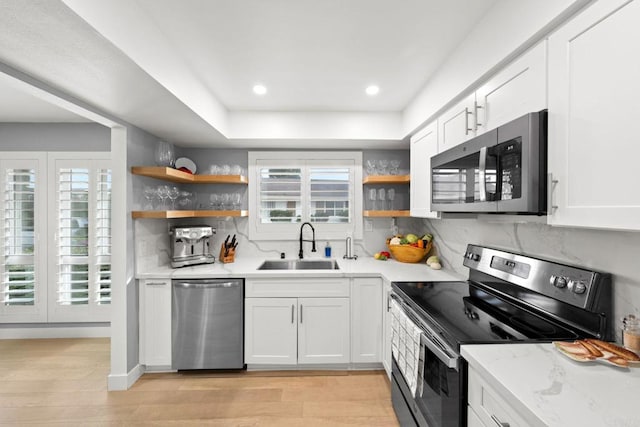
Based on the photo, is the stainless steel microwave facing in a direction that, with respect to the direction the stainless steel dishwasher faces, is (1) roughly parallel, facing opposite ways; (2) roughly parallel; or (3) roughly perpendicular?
roughly perpendicular

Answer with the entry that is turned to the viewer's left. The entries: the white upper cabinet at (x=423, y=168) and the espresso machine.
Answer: the white upper cabinet

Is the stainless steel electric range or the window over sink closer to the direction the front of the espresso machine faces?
the stainless steel electric range

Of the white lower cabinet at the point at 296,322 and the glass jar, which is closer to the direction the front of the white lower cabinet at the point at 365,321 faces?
the glass jar

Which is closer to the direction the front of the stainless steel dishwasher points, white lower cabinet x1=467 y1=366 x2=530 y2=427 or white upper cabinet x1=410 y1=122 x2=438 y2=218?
the white lower cabinet

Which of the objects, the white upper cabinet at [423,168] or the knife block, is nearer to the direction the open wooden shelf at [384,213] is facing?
the white upper cabinet

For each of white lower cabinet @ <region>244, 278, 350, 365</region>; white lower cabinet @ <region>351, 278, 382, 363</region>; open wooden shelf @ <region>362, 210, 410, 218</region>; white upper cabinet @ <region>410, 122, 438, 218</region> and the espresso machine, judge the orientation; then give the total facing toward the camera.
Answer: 4

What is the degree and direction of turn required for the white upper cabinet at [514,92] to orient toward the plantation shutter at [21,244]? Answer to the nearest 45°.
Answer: approximately 45° to its right

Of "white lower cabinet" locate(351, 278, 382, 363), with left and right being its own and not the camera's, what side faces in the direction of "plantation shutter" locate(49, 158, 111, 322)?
right
